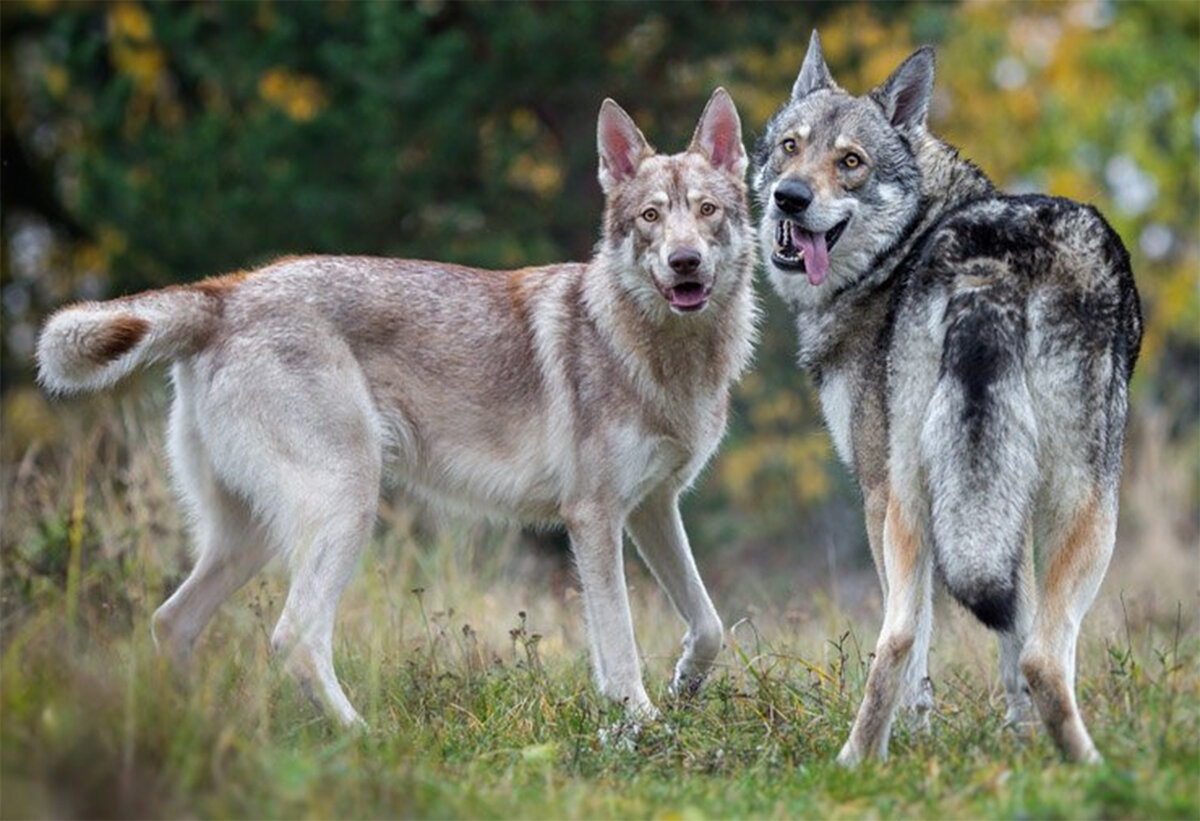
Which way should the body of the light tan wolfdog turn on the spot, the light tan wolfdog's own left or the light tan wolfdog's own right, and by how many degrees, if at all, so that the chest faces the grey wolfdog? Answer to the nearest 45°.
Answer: approximately 45° to the light tan wolfdog's own right

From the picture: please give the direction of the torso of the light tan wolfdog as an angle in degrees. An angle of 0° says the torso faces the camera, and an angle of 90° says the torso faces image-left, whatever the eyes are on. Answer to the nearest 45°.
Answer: approximately 270°
